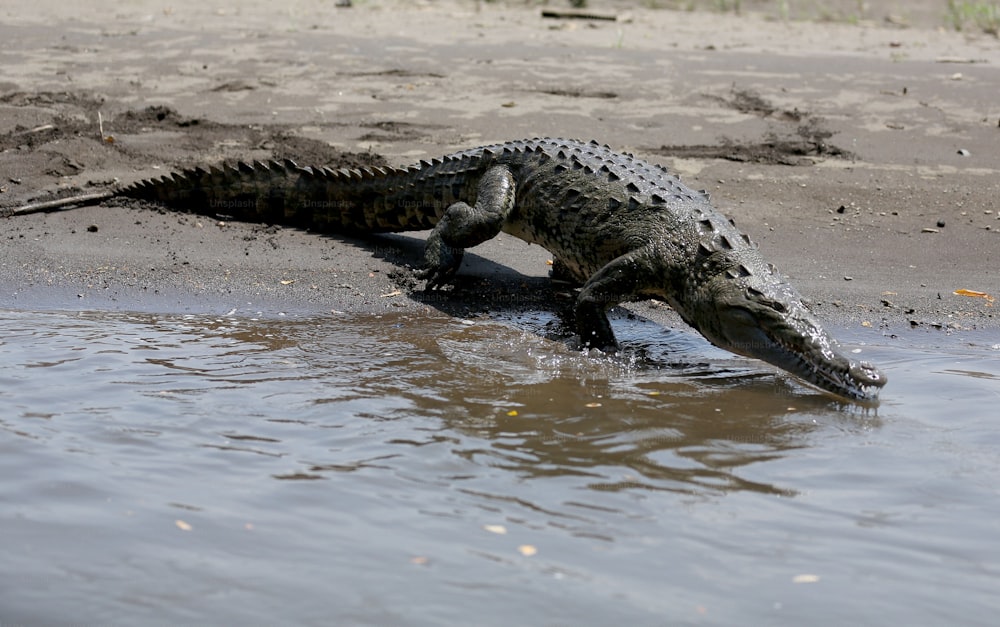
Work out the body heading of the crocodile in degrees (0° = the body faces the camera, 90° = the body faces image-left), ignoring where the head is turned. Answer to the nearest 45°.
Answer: approximately 315°
